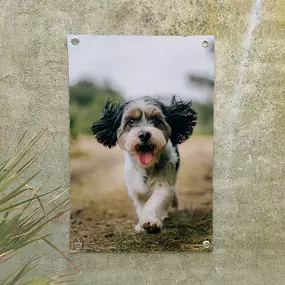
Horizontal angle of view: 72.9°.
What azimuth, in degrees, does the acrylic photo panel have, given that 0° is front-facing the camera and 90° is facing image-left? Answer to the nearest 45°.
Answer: approximately 0°
